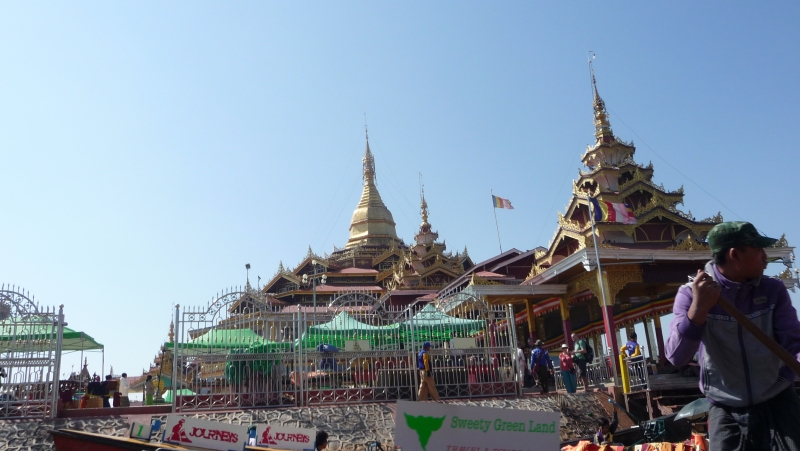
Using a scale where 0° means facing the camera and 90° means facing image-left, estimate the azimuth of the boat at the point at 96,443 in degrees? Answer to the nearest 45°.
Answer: approximately 90°

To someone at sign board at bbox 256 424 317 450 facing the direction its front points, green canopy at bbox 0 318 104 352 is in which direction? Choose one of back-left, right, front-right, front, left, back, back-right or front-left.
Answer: back-right

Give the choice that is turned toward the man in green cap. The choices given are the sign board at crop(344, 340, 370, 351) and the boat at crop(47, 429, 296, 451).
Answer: the sign board

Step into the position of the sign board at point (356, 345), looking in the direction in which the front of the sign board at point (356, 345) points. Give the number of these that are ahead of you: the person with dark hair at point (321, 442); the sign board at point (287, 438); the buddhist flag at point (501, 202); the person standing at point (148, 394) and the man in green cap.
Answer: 3

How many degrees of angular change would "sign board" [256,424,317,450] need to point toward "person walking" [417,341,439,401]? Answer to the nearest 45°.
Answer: approximately 135° to its left

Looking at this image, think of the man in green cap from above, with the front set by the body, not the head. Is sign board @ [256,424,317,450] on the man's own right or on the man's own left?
on the man's own right
